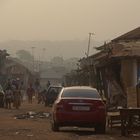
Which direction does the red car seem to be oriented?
away from the camera

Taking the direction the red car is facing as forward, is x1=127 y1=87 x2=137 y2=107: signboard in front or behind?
in front

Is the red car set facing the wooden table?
no

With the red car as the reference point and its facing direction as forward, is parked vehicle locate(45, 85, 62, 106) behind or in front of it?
in front

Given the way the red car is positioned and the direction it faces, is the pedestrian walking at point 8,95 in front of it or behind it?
in front

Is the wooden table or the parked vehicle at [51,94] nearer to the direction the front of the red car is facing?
the parked vehicle

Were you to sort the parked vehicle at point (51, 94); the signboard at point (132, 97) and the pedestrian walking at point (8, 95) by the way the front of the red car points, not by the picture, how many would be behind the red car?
0
